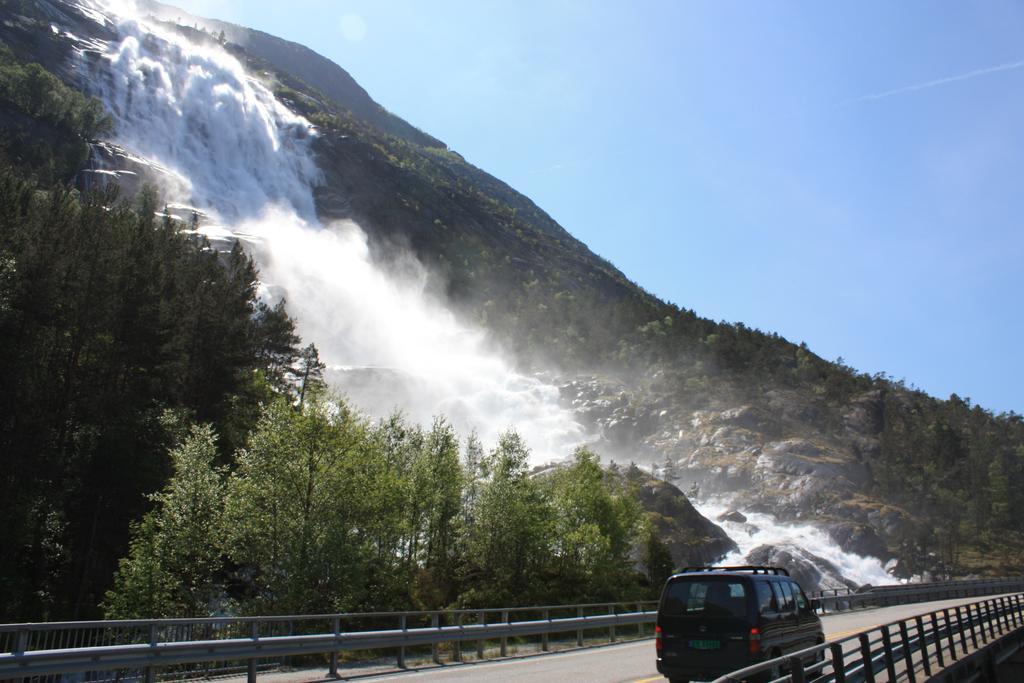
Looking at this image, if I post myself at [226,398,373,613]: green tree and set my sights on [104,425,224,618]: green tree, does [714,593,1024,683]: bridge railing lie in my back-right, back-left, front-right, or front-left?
back-left

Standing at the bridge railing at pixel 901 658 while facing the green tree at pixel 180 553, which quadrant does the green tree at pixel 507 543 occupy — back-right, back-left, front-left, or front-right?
front-right

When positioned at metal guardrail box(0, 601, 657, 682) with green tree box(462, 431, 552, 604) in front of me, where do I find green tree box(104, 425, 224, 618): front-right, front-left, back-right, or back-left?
front-left

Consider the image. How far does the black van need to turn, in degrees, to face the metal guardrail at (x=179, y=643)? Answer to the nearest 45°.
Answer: approximately 135° to its left

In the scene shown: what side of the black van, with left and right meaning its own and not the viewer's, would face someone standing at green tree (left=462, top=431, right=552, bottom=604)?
left

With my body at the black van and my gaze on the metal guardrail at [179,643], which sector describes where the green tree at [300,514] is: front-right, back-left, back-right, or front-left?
front-right

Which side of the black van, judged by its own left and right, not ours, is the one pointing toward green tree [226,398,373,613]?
left

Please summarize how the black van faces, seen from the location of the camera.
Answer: facing away from the viewer and to the right of the viewer

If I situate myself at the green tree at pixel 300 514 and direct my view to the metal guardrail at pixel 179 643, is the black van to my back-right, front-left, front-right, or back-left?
front-left
